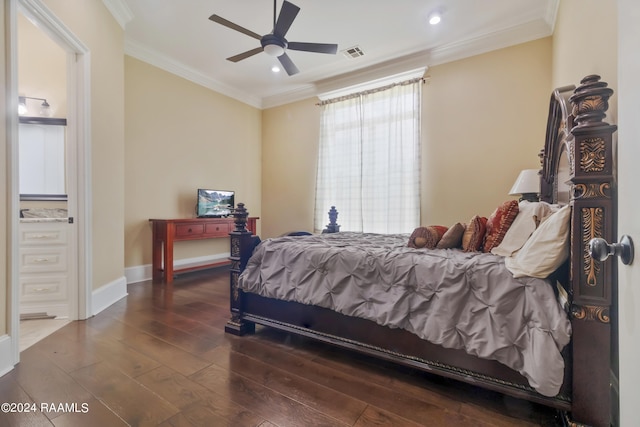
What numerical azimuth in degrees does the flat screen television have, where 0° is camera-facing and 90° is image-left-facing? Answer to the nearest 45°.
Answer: approximately 315°

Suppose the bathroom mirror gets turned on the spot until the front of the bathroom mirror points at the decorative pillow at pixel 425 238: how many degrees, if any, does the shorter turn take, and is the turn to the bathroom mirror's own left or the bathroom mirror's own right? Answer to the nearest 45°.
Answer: approximately 45° to the bathroom mirror's own left

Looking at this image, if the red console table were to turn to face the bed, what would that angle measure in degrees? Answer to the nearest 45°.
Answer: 0° — it already faces it

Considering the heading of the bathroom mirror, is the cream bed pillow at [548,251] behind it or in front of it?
in front

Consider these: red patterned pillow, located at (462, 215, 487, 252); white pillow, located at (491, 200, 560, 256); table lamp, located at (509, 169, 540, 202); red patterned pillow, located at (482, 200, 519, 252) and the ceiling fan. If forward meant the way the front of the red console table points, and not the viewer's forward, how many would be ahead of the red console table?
5

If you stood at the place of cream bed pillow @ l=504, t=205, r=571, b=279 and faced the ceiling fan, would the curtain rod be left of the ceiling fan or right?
right
